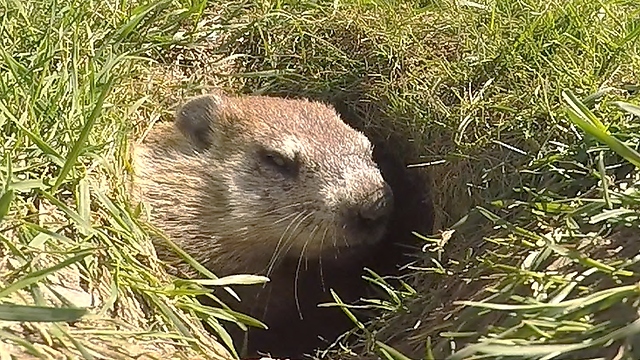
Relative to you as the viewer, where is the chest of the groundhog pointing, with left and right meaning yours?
facing the viewer and to the right of the viewer
